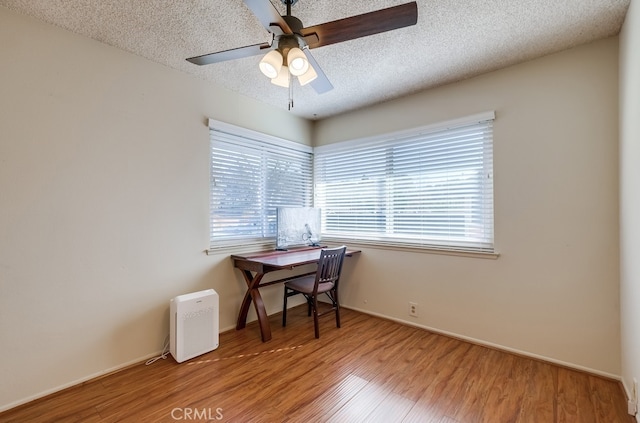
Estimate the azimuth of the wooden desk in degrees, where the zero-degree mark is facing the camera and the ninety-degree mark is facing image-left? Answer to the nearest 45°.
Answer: approximately 315°

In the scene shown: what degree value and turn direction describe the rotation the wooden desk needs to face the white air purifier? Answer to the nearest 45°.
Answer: approximately 90° to its right

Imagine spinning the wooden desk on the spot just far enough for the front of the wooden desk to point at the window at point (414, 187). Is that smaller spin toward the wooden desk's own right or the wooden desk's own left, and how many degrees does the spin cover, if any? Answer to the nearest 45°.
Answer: approximately 45° to the wooden desk's own left

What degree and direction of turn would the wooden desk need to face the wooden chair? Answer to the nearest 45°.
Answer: approximately 45° to its left

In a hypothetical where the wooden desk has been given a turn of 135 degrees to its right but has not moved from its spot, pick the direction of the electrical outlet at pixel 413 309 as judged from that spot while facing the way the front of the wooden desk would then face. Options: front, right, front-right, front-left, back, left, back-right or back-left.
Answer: back
